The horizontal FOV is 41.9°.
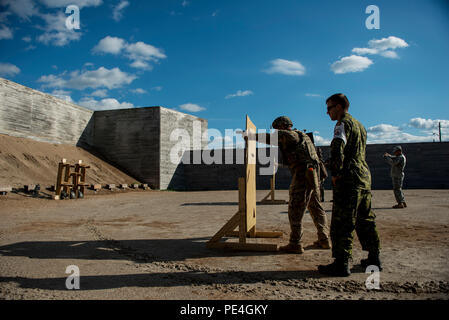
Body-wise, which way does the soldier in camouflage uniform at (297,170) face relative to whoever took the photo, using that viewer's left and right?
facing to the left of the viewer

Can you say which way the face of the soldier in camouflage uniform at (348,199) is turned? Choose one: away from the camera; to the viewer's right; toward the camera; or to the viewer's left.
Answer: to the viewer's left

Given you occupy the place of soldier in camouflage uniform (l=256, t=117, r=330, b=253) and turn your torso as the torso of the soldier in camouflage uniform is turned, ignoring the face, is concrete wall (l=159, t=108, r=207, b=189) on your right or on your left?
on your right
